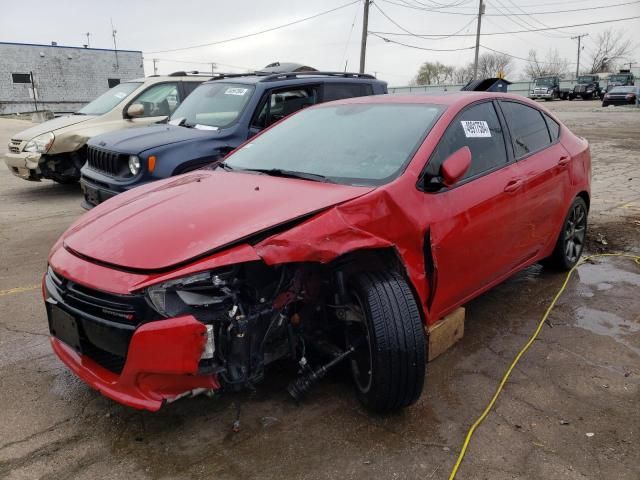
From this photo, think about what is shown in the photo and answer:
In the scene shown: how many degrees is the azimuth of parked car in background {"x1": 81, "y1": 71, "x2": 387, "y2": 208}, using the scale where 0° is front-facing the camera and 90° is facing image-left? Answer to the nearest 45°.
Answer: approximately 45°

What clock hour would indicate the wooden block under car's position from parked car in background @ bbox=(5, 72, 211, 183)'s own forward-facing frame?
The wooden block under car is roughly at 10 o'clock from the parked car in background.

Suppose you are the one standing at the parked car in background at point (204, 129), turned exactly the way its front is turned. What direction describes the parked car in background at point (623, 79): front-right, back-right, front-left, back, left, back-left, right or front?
back

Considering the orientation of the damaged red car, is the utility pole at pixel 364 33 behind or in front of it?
behind

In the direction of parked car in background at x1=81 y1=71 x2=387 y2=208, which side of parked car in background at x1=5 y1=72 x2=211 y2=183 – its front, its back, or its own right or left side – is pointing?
left

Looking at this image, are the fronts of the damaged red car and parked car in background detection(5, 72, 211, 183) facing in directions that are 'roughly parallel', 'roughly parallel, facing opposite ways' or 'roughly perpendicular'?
roughly parallel

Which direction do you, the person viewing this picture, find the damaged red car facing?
facing the viewer and to the left of the viewer

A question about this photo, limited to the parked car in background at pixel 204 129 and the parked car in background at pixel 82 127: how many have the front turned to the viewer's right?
0

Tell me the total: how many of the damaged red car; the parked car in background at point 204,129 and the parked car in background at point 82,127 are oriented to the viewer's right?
0

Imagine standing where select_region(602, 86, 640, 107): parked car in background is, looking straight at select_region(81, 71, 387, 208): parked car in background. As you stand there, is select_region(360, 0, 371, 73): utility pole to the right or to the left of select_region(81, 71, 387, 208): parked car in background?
right

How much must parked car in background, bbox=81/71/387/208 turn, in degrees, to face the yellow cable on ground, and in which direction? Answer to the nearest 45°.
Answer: approximately 90° to its left

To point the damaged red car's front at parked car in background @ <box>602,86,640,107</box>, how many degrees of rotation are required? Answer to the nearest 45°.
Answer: approximately 180°

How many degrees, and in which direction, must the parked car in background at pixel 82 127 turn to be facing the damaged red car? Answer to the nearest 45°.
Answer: approximately 45° to its left

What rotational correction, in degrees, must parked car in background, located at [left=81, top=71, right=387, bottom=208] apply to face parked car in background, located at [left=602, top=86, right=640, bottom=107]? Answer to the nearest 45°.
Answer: approximately 180°

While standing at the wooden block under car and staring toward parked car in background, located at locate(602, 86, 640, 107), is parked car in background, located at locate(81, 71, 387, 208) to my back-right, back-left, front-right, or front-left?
front-left

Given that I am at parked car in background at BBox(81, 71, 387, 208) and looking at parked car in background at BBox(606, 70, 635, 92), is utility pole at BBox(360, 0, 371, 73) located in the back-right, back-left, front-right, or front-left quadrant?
front-left

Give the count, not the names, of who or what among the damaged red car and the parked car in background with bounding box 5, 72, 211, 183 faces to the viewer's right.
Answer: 0

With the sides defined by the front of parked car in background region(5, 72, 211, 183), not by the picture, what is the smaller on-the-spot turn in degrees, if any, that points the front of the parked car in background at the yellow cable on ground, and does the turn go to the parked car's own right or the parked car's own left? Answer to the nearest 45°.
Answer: approximately 45° to the parked car's own left
